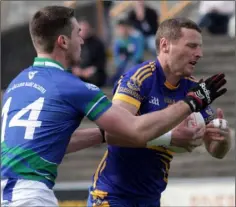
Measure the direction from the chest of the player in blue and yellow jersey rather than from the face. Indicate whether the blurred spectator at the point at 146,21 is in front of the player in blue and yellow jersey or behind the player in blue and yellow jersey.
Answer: behind

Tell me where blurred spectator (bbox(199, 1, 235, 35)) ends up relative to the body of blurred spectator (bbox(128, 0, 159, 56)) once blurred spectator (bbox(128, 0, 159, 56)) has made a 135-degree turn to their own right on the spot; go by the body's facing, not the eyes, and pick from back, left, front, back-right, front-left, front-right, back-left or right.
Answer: right

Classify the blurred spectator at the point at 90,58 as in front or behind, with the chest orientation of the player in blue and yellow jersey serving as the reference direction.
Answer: behind

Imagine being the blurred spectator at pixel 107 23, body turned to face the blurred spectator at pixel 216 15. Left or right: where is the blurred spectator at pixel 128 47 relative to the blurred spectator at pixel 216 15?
right

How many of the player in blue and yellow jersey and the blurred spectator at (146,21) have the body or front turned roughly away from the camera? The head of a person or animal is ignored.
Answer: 0

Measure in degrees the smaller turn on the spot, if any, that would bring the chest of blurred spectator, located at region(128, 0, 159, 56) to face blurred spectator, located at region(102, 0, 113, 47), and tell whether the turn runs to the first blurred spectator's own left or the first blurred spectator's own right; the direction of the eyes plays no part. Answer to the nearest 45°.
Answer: approximately 90° to the first blurred spectator's own right

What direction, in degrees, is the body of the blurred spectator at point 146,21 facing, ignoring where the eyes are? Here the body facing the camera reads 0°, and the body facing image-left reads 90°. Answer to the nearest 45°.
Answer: approximately 45°
